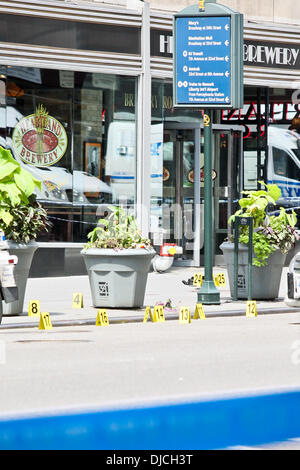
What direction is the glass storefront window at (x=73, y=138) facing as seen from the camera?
toward the camera

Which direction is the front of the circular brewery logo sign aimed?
toward the camera

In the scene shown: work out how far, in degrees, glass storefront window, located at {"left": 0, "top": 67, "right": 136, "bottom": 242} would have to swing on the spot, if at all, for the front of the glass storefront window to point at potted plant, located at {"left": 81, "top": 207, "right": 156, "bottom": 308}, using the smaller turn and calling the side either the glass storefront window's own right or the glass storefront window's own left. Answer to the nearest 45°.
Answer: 0° — it already faces it

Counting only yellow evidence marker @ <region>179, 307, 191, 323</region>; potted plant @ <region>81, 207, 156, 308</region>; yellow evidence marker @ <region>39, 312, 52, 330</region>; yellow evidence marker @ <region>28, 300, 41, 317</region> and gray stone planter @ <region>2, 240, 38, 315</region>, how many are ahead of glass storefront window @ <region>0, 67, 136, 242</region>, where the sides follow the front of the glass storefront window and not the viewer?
5

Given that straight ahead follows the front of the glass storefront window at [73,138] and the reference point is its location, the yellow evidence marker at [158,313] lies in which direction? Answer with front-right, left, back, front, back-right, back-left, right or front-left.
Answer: front

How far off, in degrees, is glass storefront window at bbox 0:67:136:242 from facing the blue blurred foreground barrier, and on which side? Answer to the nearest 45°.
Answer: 0° — it already faces it

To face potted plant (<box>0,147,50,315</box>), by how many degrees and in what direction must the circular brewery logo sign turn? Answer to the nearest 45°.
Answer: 0° — it already faces it

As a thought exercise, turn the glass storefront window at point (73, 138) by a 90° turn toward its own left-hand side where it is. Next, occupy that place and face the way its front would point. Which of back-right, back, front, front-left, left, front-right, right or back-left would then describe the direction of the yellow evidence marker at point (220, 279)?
front-right

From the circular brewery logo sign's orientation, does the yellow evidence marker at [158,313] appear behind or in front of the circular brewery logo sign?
in front

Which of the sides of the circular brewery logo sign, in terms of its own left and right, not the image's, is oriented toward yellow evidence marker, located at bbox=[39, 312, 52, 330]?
front

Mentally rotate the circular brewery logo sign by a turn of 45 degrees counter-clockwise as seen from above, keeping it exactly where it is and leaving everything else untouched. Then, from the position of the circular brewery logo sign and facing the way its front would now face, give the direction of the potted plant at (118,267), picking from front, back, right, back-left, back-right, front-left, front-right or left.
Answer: front-right

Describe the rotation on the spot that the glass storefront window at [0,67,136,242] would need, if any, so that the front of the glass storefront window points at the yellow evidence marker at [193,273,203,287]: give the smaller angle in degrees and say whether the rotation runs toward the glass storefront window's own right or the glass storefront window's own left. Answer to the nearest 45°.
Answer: approximately 45° to the glass storefront window's own left

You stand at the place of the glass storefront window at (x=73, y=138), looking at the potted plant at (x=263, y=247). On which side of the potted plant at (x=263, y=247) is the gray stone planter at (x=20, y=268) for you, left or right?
right

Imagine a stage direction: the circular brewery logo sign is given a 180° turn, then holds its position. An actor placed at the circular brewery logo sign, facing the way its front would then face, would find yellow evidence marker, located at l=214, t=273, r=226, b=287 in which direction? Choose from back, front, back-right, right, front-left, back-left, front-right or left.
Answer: back-right

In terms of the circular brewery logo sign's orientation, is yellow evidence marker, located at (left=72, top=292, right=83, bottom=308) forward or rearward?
forward
